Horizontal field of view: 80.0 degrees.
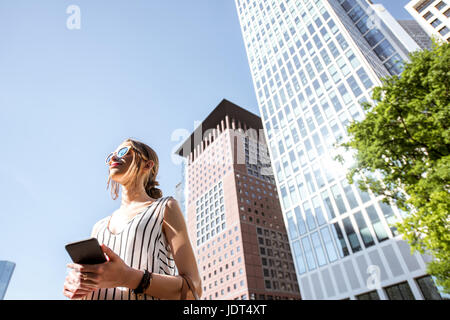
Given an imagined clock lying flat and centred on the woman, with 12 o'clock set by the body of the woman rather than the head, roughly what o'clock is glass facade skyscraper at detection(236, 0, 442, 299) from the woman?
The glass facade skyscraper is roughly at 6 o'clock from the woman.

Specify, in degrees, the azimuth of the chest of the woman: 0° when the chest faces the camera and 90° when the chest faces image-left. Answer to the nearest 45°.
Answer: approximately 45°

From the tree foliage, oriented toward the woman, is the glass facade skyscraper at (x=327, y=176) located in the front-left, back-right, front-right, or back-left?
back-right

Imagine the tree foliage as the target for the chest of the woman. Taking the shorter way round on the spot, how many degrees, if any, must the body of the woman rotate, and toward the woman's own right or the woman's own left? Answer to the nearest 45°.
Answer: approximately 135° to the woman's own left
